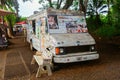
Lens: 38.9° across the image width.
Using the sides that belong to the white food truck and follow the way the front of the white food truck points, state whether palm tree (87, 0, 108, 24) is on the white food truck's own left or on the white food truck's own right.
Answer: on the white food truck's own left

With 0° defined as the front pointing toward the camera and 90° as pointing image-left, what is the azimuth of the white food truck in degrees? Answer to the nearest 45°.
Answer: approximately 315°
